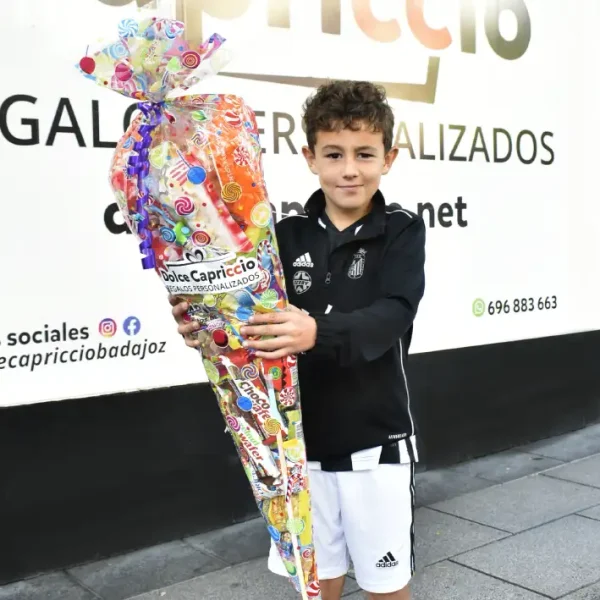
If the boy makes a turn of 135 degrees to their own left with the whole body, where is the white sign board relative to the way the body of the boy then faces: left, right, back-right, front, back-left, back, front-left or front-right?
left
